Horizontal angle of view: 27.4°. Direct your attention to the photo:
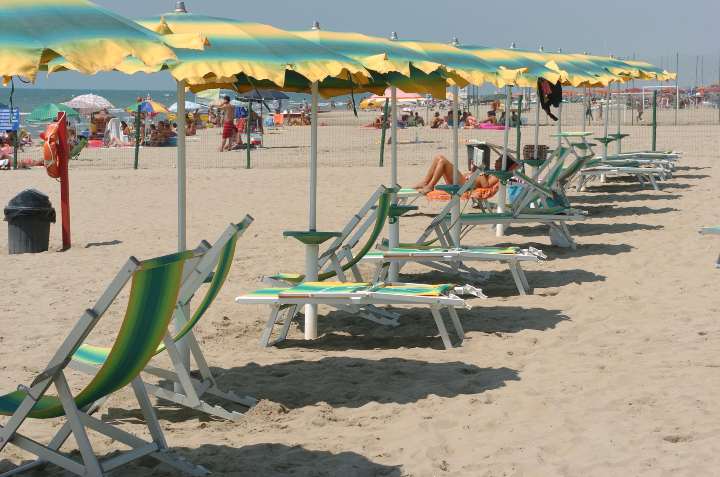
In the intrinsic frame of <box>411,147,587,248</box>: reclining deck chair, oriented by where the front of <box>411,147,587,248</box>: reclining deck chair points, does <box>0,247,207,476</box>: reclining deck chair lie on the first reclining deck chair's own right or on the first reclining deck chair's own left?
on the first reclining deck chair's own left

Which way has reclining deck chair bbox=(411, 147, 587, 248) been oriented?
to the viewer's left

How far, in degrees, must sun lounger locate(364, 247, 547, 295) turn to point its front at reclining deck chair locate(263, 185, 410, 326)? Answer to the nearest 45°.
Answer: approximately 45° to its left

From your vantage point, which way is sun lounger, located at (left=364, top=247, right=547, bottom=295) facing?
to the viewer's left

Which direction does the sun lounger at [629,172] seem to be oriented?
to the viewer's left

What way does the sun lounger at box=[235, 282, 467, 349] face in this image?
to the viewer's left

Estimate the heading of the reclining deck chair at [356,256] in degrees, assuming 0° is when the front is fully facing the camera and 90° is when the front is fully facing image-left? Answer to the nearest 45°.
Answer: approximately 90°

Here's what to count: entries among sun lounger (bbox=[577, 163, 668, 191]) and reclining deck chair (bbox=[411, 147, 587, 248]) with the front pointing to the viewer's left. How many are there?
2

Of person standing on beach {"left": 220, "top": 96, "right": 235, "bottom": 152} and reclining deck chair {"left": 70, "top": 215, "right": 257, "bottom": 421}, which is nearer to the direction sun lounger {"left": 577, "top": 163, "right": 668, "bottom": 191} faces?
the person standing on beach

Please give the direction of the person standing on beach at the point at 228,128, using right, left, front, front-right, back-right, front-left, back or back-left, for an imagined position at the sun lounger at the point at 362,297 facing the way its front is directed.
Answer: right

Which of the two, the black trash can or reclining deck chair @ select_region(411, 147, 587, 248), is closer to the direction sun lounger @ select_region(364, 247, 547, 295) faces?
the black trash can

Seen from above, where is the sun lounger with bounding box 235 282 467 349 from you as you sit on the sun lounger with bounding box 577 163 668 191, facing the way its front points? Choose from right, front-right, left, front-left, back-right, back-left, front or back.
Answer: left
